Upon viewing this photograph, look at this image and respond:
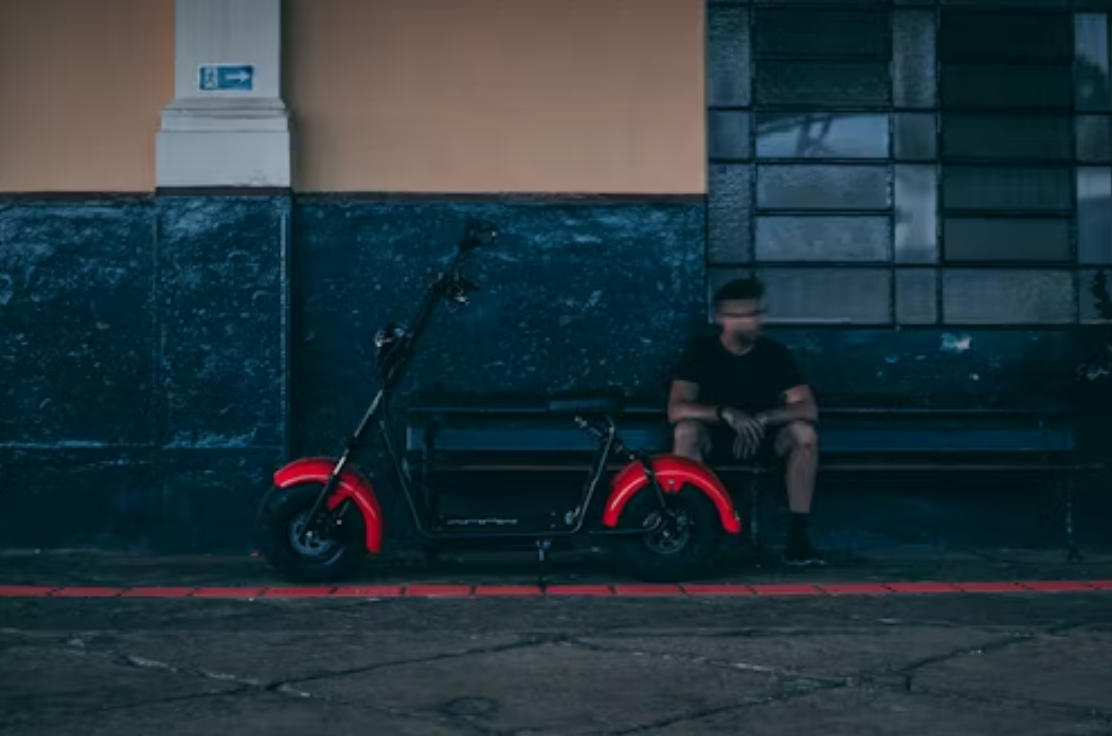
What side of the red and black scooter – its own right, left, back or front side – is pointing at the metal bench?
back

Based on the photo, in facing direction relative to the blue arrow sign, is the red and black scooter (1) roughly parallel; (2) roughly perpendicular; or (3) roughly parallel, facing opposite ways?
roughly perpendicular

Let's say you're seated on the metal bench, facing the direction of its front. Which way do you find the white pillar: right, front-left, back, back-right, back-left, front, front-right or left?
right

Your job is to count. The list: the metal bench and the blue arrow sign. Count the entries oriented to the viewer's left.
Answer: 0

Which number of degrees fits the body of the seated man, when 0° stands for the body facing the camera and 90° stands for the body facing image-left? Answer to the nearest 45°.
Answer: approximately 0°

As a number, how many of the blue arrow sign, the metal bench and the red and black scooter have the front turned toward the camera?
2

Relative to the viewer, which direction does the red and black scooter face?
to the viewer's left

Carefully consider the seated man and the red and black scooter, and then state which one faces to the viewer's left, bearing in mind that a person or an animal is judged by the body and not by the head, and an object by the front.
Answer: the red and black scooter

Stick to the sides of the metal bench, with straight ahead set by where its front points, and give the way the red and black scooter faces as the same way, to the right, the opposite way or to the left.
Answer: to the right

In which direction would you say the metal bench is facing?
toward the camera

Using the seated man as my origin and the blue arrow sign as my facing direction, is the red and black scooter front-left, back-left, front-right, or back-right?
front-left

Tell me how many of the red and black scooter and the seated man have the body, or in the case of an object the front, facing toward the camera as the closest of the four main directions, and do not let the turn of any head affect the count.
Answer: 1

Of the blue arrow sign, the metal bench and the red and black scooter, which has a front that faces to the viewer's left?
the red and black scooter

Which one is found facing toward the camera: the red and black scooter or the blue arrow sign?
the blue arrow sign

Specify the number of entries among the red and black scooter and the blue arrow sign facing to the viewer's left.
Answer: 1

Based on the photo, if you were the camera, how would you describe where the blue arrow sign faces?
facing the viewer
